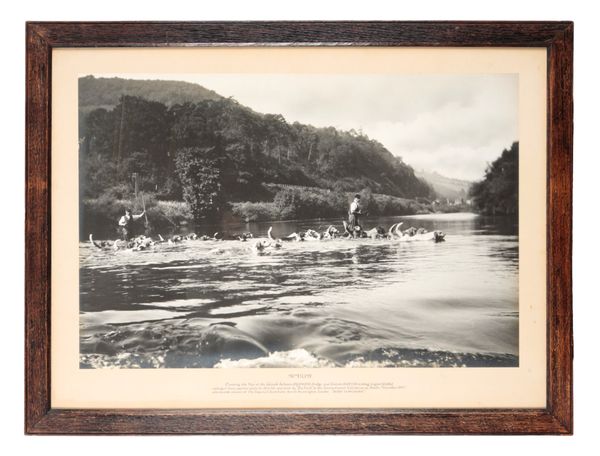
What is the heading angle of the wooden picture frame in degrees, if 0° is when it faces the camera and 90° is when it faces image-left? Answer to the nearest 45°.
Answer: approximately 0°
